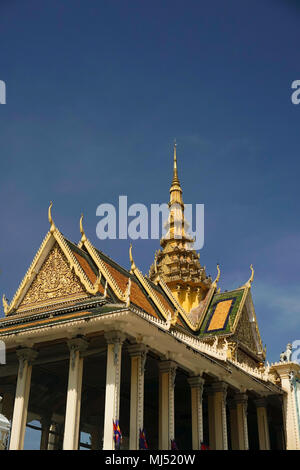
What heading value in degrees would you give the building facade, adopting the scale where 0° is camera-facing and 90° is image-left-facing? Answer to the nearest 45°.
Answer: approximately 45°
